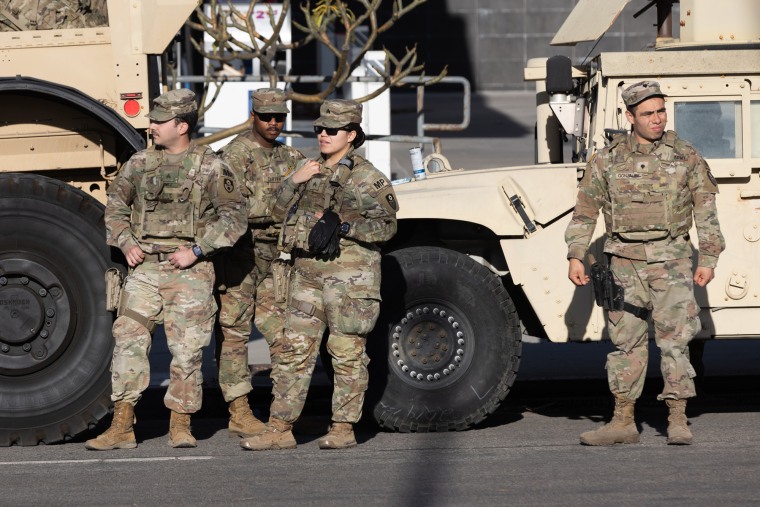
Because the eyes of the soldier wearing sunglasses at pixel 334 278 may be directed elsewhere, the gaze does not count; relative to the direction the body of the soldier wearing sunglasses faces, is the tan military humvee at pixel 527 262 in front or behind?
behind

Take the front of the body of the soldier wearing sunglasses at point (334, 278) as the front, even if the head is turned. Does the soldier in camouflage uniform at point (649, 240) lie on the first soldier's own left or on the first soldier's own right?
on the first soldier's own left

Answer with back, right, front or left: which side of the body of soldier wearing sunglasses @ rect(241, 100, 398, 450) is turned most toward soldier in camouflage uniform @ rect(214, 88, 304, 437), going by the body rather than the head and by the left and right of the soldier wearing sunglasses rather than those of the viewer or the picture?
right

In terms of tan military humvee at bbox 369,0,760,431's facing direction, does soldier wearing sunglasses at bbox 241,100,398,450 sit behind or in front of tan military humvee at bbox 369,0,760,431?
in front

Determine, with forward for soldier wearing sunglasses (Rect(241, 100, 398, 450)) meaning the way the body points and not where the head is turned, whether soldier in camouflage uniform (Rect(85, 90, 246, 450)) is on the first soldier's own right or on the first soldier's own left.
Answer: on the first soldier's own right

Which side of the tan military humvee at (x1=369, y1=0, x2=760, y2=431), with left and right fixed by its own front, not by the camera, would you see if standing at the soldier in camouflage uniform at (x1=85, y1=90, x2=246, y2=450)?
front

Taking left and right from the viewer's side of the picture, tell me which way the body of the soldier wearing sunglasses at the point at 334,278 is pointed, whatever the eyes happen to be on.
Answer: facing the viewer and to the left of the viewer

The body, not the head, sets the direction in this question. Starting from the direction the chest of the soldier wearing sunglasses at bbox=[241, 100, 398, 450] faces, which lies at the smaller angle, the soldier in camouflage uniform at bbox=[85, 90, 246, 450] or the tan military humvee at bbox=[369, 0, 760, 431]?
the soldier in camouflage uniform

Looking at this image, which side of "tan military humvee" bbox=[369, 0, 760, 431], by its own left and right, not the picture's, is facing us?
left
